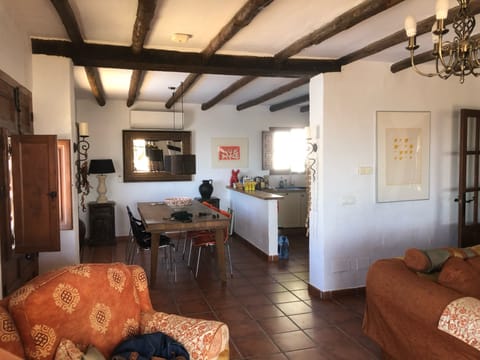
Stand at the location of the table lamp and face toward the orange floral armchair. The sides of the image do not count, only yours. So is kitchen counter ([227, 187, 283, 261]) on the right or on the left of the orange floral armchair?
left

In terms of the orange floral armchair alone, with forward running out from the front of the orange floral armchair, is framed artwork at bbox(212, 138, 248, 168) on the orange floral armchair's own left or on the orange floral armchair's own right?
on the orange floral armchair's own left

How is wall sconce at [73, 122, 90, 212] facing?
to the viewer's right

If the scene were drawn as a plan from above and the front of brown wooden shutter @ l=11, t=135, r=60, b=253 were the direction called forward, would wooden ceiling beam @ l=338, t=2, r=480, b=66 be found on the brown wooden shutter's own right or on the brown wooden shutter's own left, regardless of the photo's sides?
on the brown wooden shutter's own left

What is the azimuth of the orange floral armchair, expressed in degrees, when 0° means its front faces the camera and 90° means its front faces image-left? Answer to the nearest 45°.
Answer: approximately 315°

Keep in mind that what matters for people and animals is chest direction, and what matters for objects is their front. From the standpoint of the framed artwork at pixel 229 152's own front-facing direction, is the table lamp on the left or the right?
on its right
